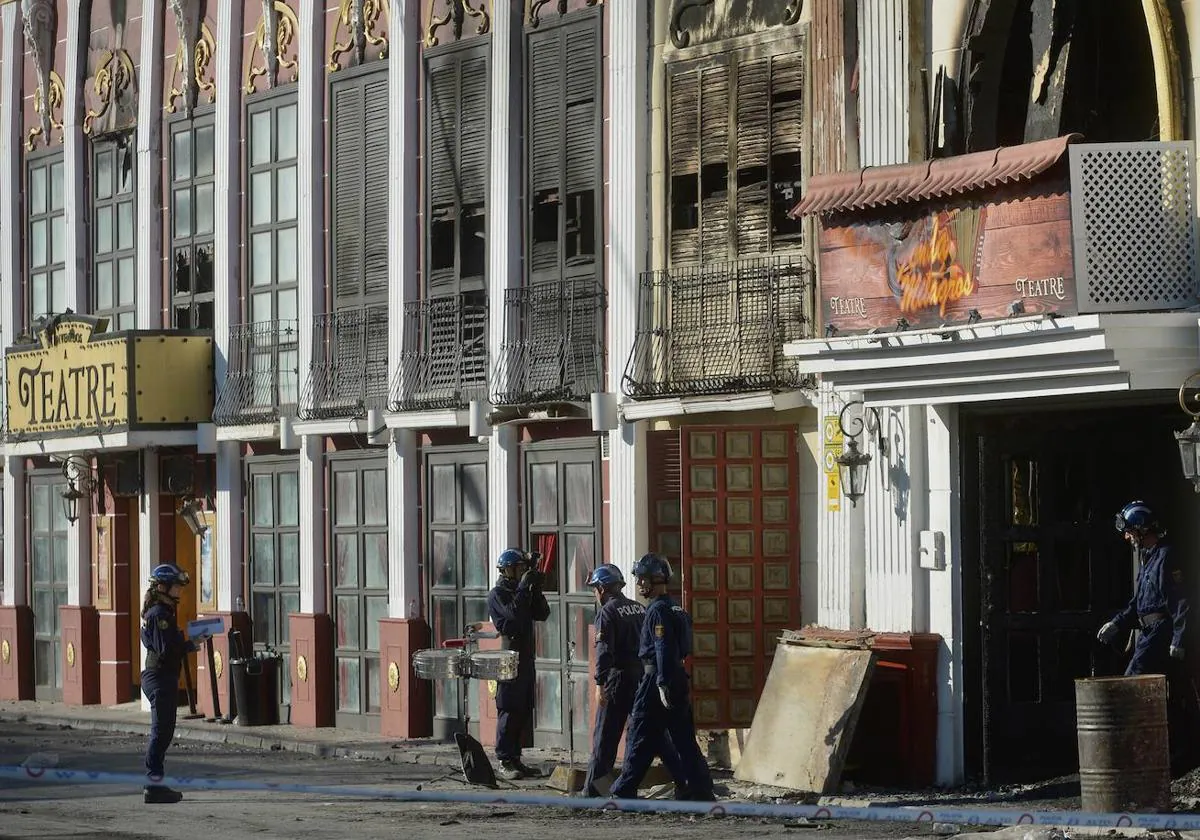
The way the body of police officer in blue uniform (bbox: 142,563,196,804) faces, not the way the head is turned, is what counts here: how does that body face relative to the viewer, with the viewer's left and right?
facing to the right of the viewer

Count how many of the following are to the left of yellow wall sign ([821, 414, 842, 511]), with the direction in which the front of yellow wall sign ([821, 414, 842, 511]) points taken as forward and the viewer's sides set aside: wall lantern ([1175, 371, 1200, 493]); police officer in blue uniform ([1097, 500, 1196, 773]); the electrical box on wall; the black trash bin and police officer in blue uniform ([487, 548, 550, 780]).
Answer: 3

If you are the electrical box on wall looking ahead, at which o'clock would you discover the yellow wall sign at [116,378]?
The yellow wall sign is roughly at 3 o'clock from the electrical box on wall.

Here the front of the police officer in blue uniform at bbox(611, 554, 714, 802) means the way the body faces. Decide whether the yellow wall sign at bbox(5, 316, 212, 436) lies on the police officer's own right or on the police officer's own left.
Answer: on the police officer's own right

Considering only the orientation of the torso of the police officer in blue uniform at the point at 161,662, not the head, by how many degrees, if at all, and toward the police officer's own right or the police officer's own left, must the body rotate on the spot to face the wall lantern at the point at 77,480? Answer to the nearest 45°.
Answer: approximately 90° to the police officer's own left

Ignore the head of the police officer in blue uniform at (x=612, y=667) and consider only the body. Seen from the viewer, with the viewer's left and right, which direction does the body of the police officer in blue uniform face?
facing away from the viewer and to the left of the viewer

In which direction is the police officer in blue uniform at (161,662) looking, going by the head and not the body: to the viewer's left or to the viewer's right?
to the viewer's right

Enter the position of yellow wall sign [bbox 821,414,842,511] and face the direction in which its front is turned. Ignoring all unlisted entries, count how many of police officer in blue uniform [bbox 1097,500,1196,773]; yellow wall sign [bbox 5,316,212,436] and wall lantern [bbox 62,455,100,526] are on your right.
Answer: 2

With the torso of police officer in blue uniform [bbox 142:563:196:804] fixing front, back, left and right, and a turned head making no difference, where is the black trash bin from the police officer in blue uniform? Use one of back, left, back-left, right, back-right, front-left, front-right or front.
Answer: left
